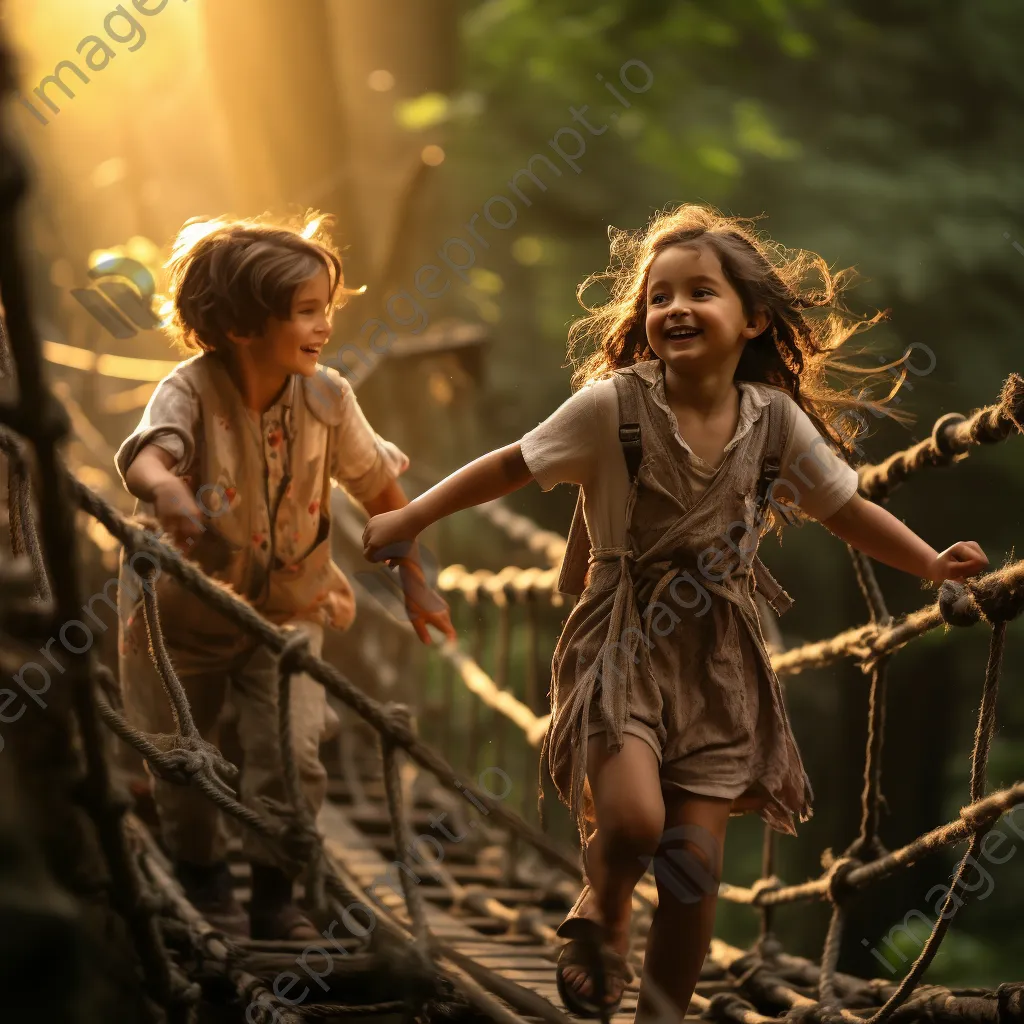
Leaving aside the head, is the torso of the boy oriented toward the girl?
yes

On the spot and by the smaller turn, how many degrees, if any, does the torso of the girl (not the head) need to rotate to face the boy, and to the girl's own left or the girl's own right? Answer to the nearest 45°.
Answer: approximately 135° to the girl's own right

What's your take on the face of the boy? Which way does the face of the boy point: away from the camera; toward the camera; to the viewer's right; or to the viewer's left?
to the viewer's right

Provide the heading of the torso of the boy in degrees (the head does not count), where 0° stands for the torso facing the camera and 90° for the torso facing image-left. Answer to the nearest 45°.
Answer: approximately 315°

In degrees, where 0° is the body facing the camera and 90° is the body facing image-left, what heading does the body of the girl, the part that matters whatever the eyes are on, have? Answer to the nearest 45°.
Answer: approximately 0°
